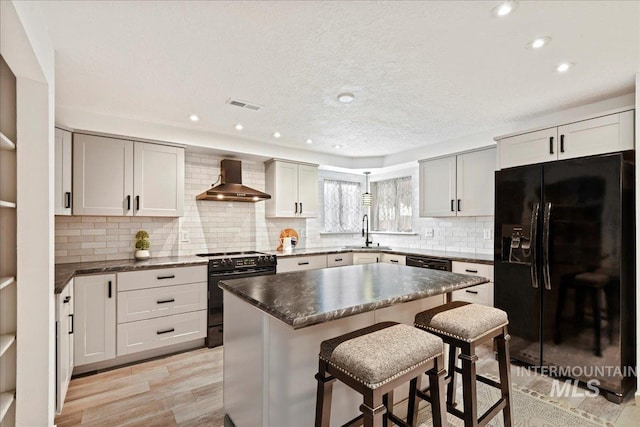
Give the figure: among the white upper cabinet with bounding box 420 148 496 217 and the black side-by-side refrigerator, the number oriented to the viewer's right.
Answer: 0

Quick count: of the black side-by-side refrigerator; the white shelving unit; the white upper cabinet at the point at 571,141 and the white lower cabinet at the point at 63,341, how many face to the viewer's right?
2

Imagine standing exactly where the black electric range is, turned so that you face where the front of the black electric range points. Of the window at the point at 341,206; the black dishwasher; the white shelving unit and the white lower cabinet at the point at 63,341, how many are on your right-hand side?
2

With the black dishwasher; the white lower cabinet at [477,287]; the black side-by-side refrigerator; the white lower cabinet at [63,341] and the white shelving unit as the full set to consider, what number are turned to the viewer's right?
2

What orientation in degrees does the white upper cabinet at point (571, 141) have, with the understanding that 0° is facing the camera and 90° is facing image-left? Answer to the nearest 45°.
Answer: approximately 45°

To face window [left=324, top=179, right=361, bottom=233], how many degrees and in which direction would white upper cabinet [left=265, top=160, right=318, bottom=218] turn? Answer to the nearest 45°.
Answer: approximately 90° to its left

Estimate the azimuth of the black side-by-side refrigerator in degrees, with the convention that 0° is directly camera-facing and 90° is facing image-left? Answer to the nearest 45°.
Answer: approximately 45°

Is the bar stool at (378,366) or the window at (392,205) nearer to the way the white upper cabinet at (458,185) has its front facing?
the bar stool

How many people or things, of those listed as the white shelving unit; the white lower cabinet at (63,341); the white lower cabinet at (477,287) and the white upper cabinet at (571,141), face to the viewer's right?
2

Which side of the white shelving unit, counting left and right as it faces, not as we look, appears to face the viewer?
right
